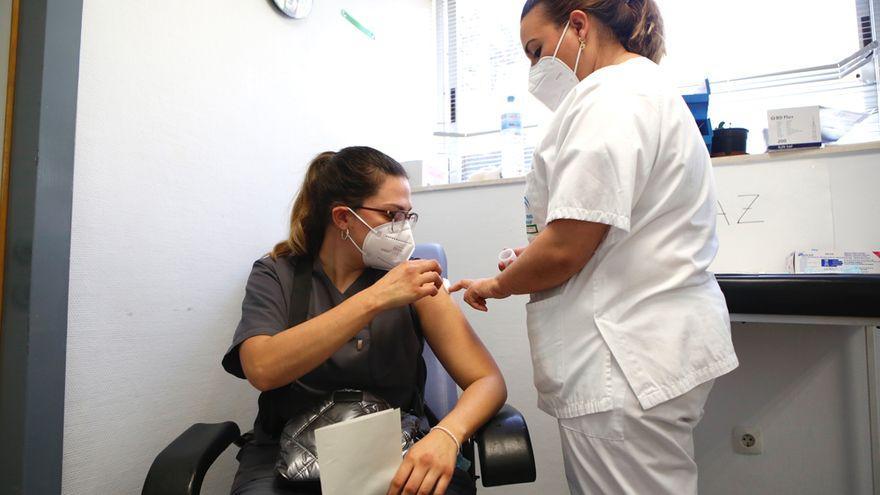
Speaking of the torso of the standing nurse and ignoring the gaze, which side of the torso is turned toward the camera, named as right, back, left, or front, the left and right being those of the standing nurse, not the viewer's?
left

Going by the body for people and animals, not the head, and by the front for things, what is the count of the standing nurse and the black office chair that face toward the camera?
1

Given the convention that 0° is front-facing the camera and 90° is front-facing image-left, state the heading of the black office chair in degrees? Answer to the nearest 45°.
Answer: approximately 0°

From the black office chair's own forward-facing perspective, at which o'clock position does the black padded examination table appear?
The black padded examination table is roughly at 9 o'clock from the black office chair.

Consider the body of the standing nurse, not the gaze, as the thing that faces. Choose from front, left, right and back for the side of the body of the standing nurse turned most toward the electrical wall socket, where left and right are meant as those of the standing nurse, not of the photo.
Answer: right

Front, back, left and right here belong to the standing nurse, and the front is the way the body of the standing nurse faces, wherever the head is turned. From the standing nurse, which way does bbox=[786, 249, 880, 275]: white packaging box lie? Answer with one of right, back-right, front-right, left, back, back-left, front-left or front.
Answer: back-right

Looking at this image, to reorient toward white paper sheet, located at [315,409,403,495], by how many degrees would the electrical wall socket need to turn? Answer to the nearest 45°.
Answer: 0° — it already faces it

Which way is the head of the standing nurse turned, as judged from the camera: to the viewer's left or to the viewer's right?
to the viewer's left

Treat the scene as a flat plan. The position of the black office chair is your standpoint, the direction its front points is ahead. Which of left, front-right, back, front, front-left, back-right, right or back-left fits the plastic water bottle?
back-left

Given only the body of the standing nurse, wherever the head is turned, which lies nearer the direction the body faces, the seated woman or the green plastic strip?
the seated woman

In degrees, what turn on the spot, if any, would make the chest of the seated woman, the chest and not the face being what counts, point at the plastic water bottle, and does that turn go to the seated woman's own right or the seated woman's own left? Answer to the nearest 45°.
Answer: approximately 135° to the seated woman's own left

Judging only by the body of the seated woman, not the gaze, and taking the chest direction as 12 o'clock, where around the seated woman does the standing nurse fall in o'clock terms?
The standing nurse is roughly at 10 o'clock from the seated woman.

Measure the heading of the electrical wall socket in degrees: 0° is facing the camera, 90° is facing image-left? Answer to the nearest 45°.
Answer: approximately 0°

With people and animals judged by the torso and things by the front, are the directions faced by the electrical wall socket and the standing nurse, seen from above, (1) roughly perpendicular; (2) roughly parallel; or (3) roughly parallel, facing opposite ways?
roughly perpendicular
